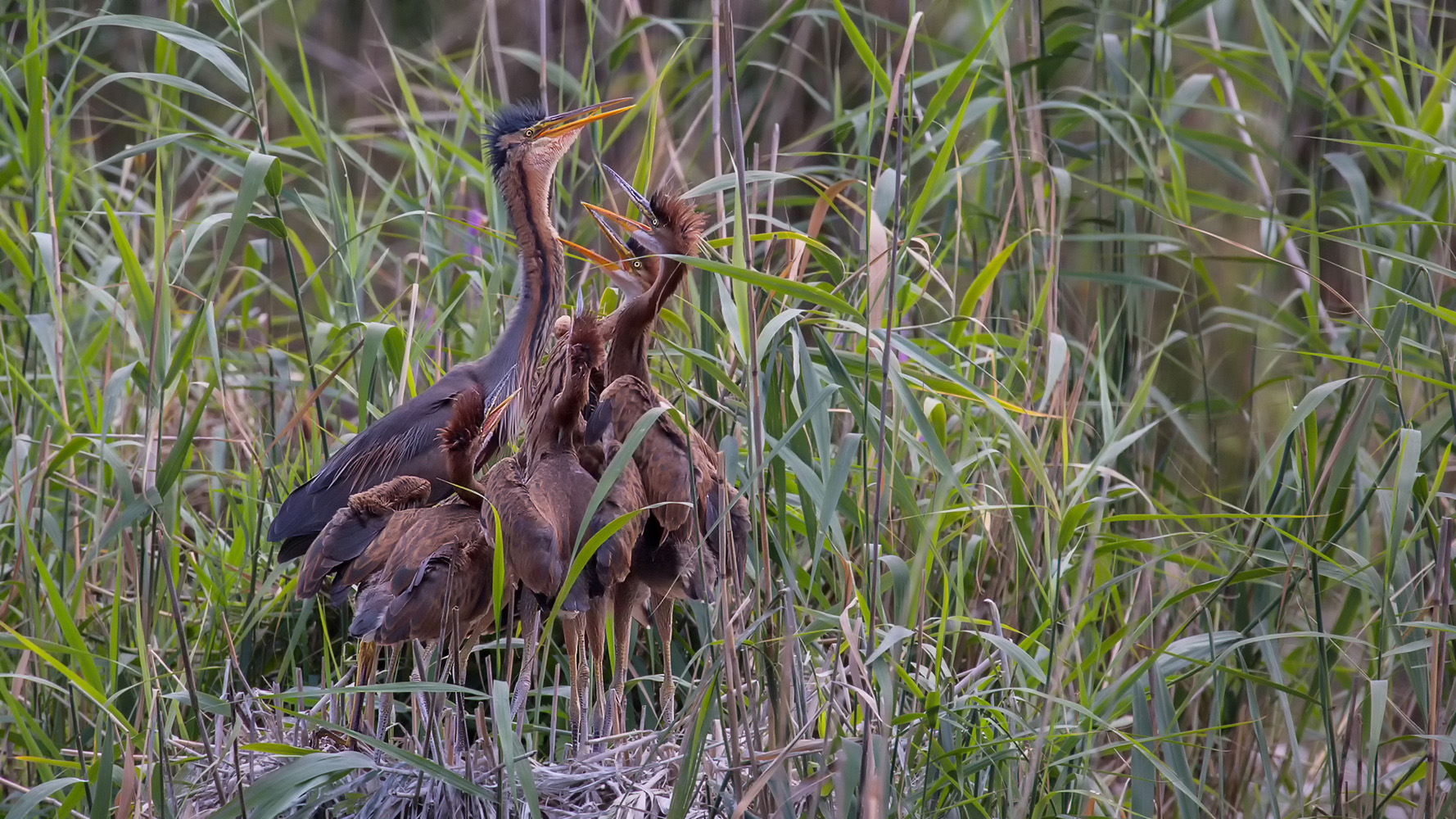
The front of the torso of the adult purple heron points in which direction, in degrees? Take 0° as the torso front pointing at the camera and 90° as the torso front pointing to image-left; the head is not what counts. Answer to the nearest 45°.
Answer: approximately 270°
